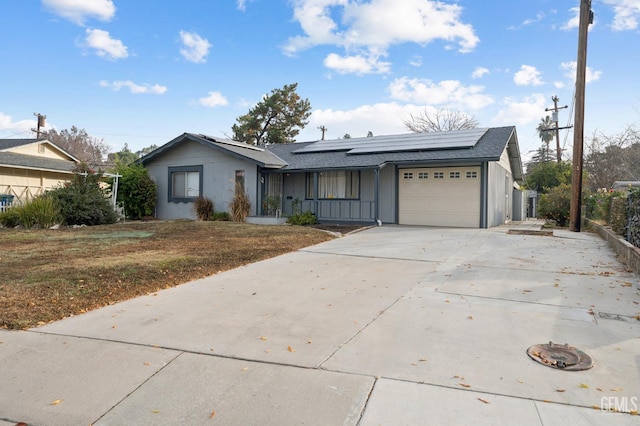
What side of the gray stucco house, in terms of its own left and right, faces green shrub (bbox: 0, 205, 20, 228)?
right

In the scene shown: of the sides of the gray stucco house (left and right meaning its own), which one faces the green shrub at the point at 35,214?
right

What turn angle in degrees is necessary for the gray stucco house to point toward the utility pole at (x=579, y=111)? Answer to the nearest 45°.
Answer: approximately 90° to its left

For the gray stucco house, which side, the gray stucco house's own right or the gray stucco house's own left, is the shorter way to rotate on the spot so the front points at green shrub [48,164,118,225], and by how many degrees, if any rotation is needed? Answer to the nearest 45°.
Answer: approximately 90° to the gray stucco house's own right

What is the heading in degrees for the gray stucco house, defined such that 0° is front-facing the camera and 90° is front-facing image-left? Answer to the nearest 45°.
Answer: approximately 0°

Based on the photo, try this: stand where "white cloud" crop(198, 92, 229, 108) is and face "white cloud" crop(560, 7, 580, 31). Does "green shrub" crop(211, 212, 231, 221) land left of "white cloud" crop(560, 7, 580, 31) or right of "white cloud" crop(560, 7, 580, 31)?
right

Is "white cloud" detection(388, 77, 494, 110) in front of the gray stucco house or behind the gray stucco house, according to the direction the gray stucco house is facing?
behind

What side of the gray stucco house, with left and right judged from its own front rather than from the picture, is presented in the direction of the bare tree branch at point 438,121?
back

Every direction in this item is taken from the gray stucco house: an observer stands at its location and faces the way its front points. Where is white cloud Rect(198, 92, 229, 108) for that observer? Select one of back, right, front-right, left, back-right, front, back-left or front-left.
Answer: back-right

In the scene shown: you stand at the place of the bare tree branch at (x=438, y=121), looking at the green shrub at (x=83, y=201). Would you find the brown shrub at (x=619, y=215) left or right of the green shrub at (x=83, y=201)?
left
